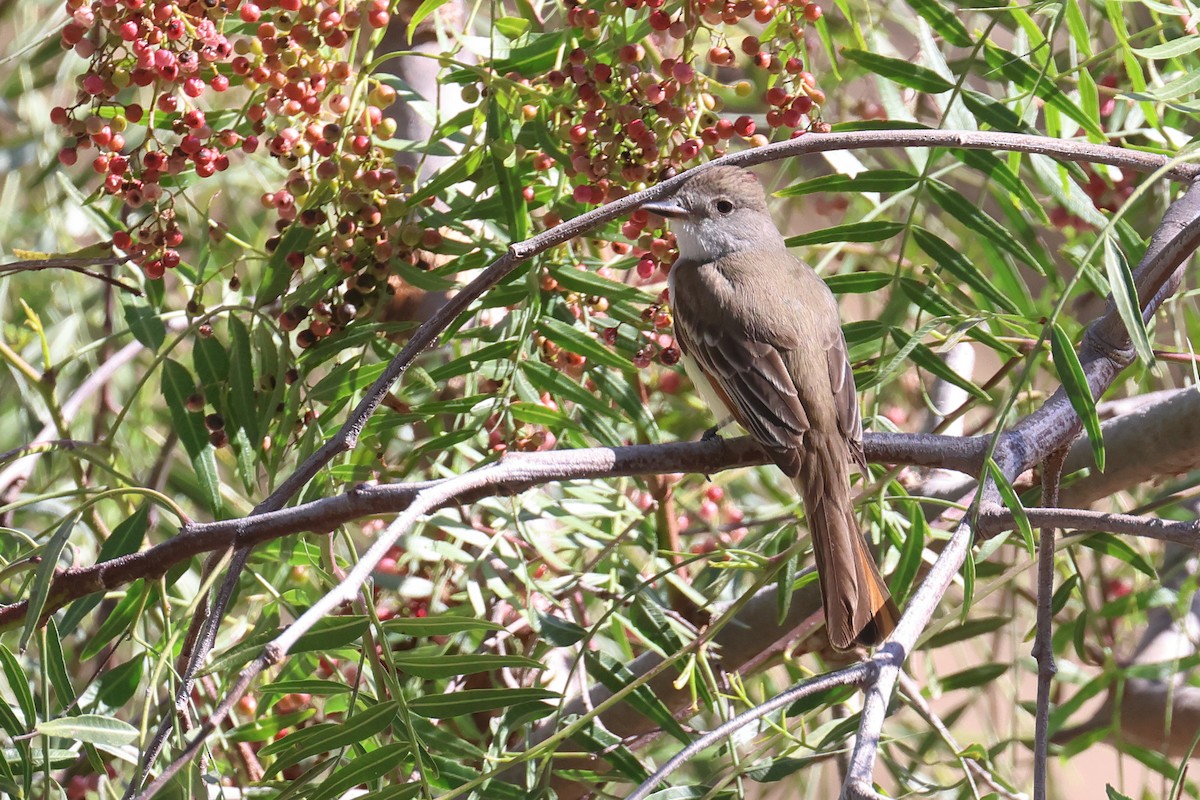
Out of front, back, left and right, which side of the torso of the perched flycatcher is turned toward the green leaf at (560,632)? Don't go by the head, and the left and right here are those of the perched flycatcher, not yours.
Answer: left

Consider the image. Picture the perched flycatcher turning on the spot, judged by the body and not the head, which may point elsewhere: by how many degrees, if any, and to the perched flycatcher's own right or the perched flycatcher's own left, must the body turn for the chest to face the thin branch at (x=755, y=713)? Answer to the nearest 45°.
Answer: approximately 135° to the perched flycatcher's own left

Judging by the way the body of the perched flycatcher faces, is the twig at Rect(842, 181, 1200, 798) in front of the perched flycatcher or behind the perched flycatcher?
behind

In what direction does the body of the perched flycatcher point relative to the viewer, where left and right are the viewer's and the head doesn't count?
facing away from the viewer and to the left of the viewer

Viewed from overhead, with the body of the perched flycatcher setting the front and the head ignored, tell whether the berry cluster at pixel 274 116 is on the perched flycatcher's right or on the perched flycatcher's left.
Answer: on the perched flycatcher's left

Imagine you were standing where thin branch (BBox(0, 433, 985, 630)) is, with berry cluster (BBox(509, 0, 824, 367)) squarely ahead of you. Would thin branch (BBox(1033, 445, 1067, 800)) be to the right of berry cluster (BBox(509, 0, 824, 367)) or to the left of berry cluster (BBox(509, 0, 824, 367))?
right
